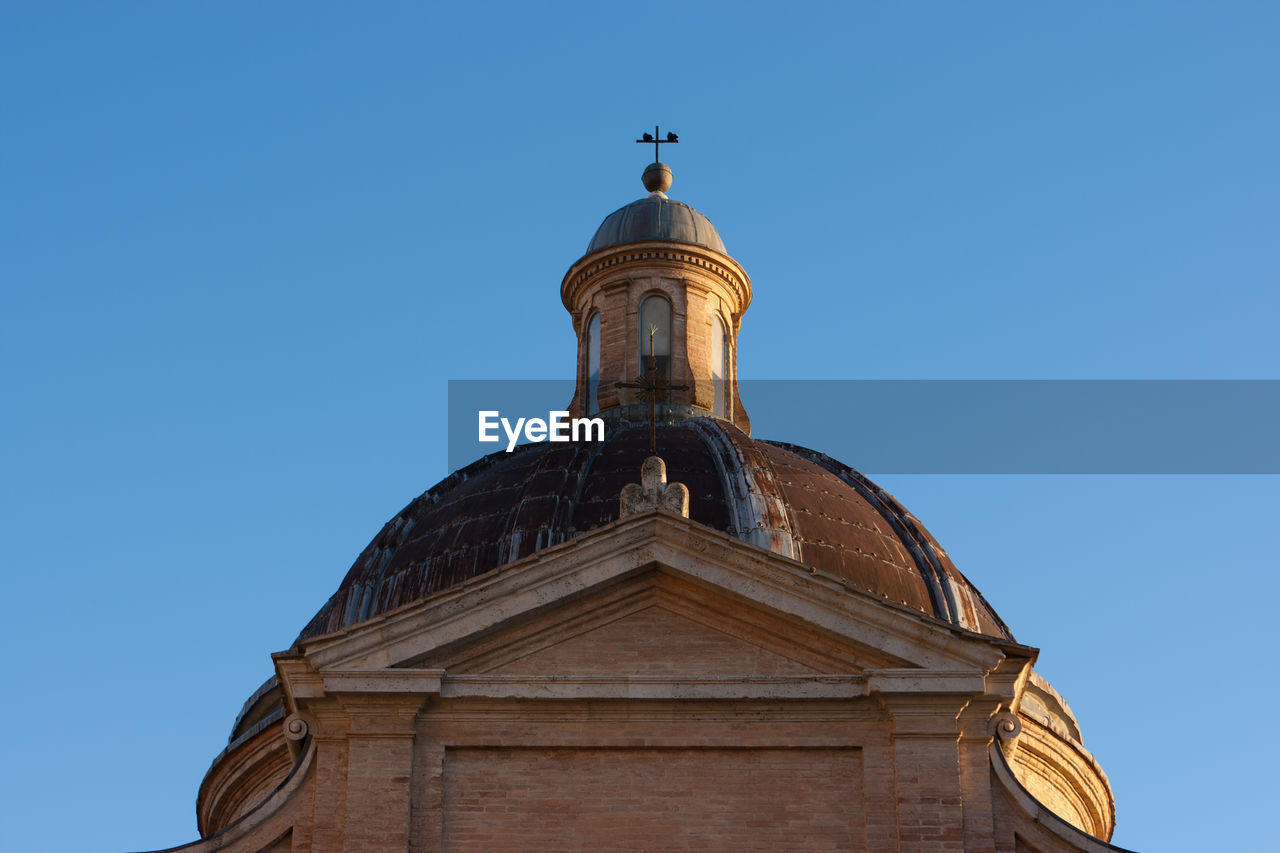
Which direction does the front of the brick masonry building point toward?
toward the camera
